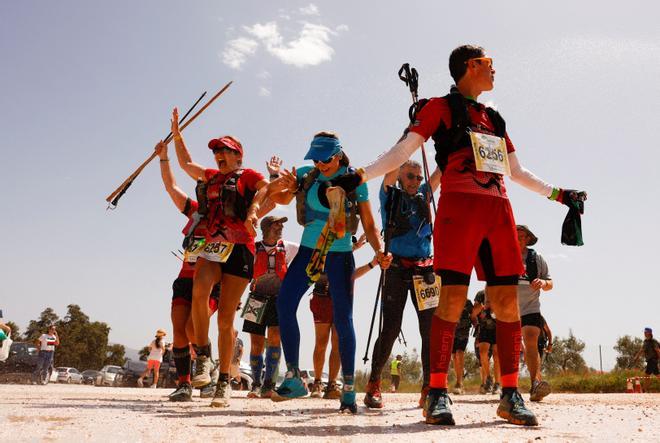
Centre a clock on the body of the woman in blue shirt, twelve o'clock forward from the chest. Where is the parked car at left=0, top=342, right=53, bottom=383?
The parked car is roughly at 5 o'clock from the woman in blue shirt.

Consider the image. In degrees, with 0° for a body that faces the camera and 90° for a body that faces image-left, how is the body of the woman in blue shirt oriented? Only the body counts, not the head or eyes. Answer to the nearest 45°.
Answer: approximately 0°

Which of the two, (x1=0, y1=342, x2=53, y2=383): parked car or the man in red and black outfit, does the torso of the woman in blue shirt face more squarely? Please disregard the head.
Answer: the man in red and black outfit

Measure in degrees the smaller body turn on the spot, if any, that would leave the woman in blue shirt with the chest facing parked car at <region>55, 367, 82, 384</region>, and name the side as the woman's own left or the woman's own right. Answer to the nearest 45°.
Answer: approximately 135° to the woman's own right

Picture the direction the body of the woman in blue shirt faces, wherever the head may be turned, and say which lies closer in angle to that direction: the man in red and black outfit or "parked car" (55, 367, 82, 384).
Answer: the man in red and black outfit
